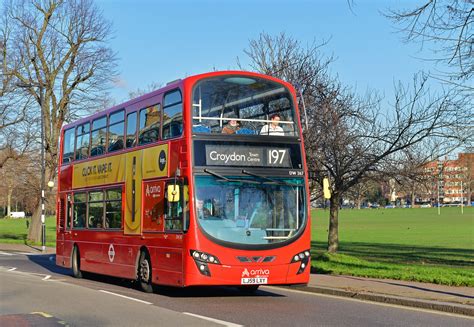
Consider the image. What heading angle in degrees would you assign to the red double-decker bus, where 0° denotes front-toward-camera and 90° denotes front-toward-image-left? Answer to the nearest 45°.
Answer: approximately 315°
